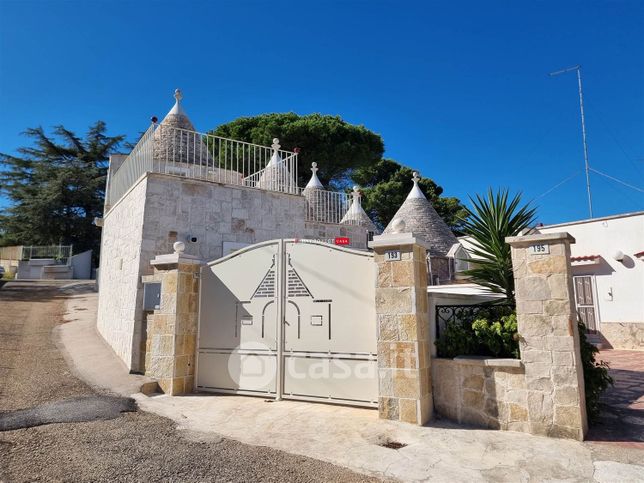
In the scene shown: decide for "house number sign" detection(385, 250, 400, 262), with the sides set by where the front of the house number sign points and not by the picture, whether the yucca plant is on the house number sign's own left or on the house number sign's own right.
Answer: on the house number sign's own left

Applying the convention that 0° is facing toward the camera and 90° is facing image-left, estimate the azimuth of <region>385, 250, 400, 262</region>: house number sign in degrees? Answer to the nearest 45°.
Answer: approximately 0°

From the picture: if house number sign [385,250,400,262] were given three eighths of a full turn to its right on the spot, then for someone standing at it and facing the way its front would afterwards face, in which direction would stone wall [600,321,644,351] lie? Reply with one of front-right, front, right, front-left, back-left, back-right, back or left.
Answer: right

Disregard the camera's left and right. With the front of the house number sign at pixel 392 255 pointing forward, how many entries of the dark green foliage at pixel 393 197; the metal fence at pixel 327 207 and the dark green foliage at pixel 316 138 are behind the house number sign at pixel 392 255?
3

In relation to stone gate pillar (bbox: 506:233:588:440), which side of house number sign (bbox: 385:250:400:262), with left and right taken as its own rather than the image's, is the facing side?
left

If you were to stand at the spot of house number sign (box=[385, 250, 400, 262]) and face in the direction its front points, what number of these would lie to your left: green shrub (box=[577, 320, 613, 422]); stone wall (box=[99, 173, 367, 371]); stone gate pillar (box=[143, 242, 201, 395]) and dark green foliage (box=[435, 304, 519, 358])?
2

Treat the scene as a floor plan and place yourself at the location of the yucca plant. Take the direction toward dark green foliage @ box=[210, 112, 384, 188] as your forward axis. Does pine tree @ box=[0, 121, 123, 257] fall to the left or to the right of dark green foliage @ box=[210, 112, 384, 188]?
left

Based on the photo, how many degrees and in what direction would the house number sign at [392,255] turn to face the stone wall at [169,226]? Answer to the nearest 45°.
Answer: approximately 135° to its right

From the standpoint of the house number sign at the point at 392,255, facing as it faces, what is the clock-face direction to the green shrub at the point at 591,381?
The green shrub is roughly at 9 o'clock from the house number sign.

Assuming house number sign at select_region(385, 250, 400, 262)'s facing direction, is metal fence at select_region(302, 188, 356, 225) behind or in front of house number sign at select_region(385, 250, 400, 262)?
behind

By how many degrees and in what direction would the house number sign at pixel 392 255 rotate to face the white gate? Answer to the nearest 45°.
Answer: approximately 135° to its right

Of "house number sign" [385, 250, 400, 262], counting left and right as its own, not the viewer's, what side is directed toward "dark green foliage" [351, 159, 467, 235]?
back

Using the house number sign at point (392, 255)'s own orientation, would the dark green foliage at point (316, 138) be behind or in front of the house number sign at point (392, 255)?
behind
